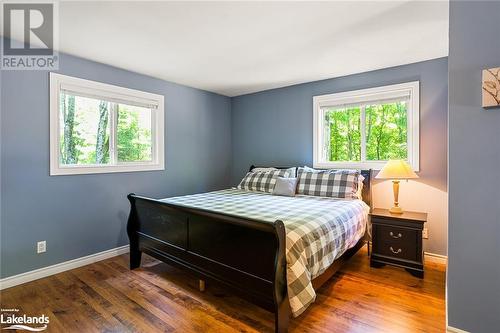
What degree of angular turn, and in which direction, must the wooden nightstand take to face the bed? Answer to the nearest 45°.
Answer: approximately 45° to its right

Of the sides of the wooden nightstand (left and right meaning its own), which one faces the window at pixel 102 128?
right

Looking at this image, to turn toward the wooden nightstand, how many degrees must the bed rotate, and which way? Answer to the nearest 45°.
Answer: approximately 135° to its left

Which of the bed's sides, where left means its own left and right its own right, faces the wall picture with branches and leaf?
left

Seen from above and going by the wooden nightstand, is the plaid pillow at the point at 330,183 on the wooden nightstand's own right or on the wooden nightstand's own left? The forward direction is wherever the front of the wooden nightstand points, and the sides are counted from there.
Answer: on the wooden nightstand's own right

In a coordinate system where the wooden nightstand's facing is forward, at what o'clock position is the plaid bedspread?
The plaid bedspread is roughly at 1 o'clock from the wooden nightstand.

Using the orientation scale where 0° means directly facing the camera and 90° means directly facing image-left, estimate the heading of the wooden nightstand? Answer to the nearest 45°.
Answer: approximately 0°

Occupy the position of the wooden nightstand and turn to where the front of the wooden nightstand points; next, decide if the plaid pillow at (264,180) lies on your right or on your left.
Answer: on your right

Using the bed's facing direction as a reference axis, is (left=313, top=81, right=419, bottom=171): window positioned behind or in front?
behind
